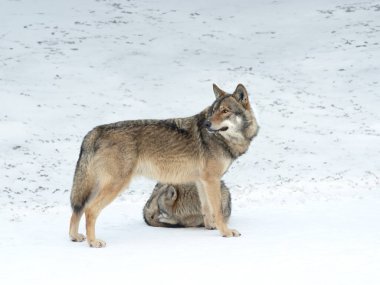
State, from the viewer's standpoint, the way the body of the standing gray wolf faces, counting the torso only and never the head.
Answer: to the viewer's right

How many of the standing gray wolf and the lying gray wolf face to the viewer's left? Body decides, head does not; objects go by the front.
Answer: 1

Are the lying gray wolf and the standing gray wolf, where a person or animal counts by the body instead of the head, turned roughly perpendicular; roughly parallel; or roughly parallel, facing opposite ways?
roughly parallel, facing opposite ways

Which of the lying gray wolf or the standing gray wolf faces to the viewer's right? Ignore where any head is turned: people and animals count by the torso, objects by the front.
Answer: the standing gray wolf

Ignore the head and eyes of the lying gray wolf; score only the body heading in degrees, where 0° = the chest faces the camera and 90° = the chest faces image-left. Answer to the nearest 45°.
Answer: approximately 90°
